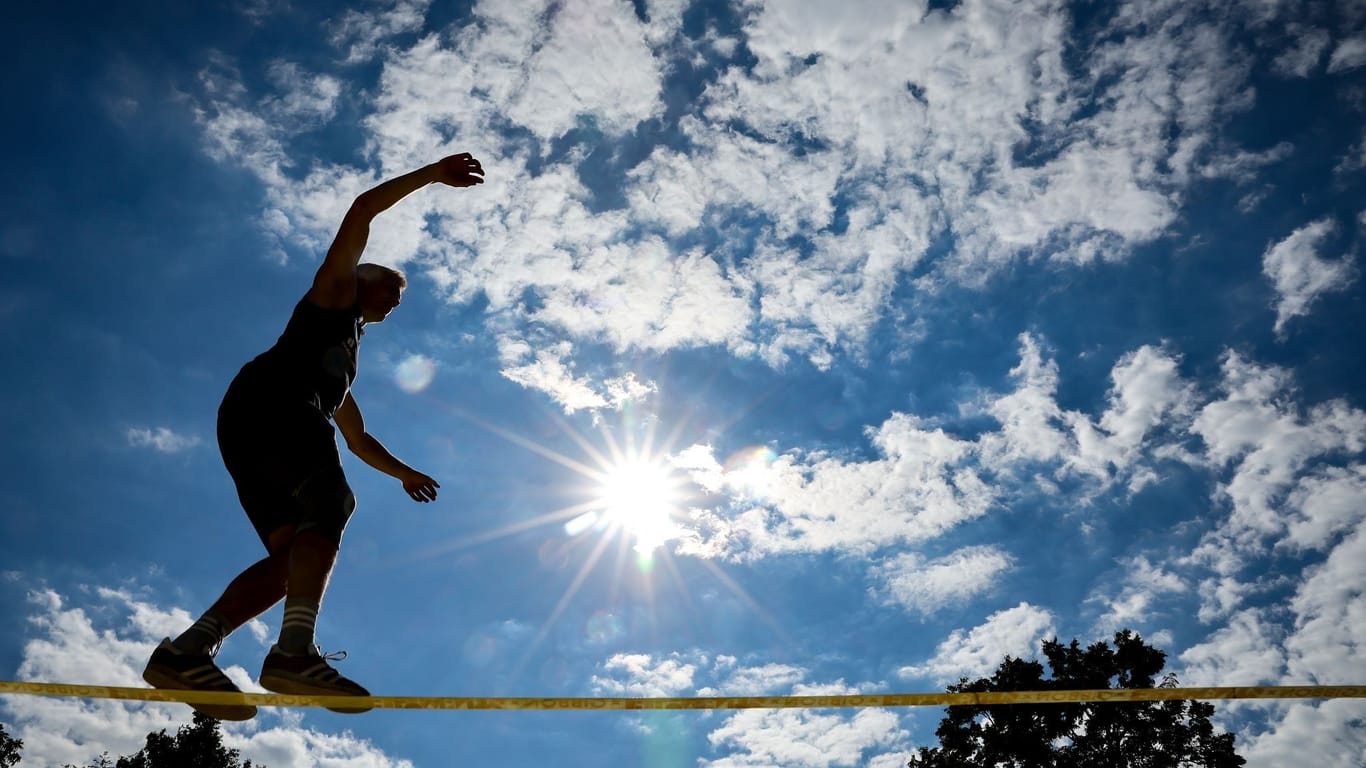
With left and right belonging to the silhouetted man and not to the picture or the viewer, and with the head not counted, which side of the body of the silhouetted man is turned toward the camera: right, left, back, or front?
right

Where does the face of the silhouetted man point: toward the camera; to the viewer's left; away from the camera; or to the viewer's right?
to the viewer's right

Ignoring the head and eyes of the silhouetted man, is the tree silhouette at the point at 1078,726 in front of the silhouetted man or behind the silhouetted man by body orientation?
in front
